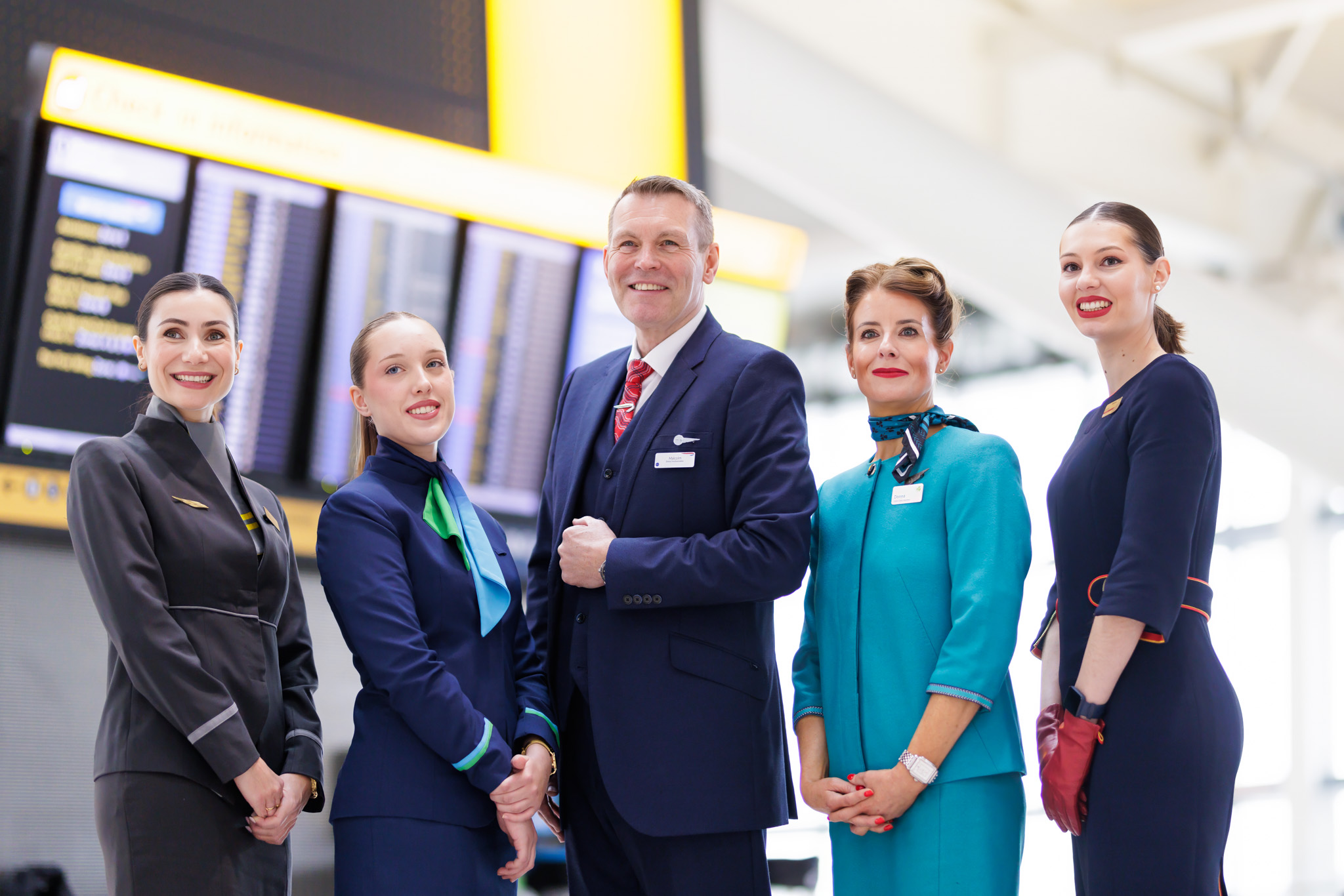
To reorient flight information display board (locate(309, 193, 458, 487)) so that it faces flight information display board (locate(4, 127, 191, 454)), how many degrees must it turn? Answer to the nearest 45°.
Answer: approximately 90° to its right

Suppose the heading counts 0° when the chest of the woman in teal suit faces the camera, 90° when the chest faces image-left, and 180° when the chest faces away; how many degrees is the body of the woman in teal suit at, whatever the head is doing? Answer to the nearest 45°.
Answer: approximately 45°

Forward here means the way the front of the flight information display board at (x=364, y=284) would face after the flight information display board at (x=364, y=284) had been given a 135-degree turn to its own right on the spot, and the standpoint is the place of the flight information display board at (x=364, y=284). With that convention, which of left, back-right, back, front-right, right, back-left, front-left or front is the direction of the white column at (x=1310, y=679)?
back-right

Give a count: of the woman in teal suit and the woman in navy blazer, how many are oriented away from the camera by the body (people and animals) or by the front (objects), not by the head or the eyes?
0

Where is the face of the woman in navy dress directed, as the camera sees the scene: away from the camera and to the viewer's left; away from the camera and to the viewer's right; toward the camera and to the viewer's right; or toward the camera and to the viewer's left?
toward the camera and to the viewer's left

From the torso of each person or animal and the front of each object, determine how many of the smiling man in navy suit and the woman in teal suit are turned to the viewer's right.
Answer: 0

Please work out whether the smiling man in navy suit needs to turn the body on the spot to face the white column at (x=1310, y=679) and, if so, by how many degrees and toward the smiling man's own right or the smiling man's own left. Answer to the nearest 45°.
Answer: approximately 180°

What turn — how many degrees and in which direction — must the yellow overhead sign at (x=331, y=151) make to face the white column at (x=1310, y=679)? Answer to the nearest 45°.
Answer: approximately 90° to its left
